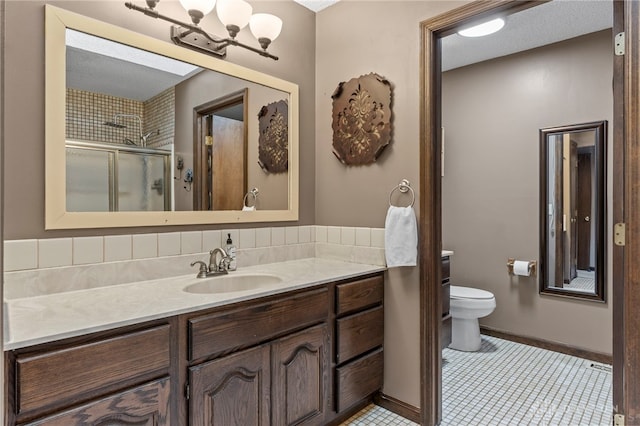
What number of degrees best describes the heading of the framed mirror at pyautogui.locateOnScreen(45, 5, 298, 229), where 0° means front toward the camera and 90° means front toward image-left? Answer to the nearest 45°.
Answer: approximately 315°

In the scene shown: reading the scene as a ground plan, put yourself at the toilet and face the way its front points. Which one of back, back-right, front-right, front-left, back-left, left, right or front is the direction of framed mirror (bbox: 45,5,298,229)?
back-right

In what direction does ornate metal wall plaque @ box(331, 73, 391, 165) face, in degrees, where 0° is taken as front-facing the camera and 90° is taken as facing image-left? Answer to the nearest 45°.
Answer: approximately 45°

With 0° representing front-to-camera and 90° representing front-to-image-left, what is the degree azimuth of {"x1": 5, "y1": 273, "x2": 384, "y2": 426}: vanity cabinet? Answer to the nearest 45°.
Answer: approximately 315°

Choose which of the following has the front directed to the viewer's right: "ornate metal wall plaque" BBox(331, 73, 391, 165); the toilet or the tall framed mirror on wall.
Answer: the toilet

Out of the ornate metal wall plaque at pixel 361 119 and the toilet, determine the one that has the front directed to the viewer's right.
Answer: the toilet

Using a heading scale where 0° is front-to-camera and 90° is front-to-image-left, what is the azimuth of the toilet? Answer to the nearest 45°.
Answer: approximately 270°

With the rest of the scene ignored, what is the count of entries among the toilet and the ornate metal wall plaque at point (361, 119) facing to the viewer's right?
1
